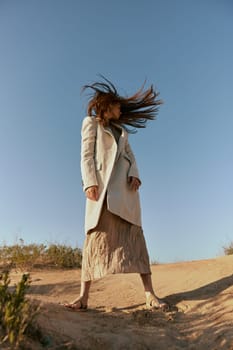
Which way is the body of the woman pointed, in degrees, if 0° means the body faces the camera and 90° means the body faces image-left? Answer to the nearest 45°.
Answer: approximately 315°

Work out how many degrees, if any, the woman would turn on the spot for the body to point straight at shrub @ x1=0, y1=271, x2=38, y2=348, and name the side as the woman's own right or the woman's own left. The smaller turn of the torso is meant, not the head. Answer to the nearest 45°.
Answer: approximately 45° to the woman's own right

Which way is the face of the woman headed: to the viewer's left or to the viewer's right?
to the viewer's right
